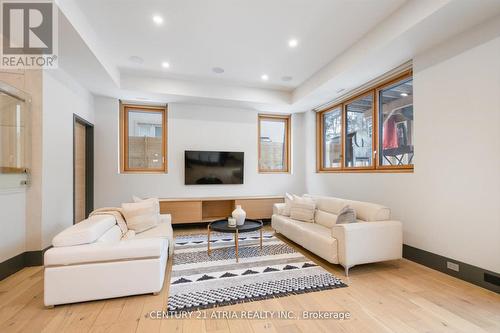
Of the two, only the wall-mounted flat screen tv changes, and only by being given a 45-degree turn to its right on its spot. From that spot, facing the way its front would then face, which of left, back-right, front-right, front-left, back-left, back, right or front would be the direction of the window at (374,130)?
left

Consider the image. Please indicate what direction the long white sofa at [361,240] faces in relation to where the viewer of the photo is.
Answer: facing the viewer and to the left of the viewer

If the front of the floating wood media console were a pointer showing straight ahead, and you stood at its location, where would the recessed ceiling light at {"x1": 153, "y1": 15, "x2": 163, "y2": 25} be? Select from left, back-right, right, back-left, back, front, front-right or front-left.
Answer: front

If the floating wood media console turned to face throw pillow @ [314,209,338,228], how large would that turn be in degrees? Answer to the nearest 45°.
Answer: approximately 45° to its left

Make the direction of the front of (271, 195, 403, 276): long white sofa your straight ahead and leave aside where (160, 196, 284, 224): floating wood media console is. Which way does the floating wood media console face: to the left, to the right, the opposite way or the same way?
to the left

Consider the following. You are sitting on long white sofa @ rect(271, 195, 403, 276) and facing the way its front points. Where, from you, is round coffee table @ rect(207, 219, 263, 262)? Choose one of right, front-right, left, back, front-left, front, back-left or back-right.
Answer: front-right

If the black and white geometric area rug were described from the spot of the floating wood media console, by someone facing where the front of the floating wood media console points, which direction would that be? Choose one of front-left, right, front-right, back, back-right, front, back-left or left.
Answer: front

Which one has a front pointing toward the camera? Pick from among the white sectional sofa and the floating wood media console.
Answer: the floating wood media console

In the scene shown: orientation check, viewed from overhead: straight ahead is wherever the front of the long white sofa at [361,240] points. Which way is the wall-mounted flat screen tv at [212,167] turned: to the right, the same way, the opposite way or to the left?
to the left

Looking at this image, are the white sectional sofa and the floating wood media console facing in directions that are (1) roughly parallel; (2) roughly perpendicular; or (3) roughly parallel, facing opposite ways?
roughly perpendicular

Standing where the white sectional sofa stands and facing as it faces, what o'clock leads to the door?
The door is roughly at 9 o'clock from the white sectional sofa.

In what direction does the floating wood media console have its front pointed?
toward the camera

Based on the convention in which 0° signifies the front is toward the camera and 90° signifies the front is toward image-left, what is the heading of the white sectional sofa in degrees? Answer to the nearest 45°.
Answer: approximately 270°

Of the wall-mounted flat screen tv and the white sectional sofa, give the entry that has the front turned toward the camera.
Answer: the wall-mounted flat screen tv

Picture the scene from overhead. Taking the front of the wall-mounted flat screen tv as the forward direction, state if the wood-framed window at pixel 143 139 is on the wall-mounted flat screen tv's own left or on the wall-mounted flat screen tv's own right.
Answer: on the wall-mounted flat screen tv's own right

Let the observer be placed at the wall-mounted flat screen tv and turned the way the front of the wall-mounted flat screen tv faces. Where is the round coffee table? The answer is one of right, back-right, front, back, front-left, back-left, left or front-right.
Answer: front

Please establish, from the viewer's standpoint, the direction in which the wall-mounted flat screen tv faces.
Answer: facing the viewer

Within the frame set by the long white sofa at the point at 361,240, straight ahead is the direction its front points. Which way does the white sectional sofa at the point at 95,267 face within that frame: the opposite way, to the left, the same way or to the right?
the opposite way
